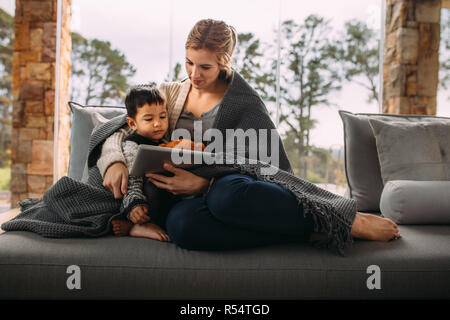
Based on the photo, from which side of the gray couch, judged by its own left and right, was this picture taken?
front

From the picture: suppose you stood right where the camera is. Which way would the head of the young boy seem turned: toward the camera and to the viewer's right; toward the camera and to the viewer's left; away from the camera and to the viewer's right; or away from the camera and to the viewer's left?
toward the camera and to the viewer's right

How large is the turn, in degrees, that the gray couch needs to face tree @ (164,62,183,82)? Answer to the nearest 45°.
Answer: approximately 180°

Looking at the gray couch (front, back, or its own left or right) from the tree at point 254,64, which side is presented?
back

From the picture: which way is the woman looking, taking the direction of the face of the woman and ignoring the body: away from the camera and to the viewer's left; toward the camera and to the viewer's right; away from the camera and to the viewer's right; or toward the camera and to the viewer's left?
toward the camera and to the viewer's left

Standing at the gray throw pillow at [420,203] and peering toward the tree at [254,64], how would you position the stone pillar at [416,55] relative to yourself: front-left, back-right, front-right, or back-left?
front-right

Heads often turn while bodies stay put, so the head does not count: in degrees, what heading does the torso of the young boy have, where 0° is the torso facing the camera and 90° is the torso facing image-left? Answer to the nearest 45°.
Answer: approximately 315°

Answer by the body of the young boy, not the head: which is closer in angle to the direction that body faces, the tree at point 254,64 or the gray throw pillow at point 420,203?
the gray throw pillow
